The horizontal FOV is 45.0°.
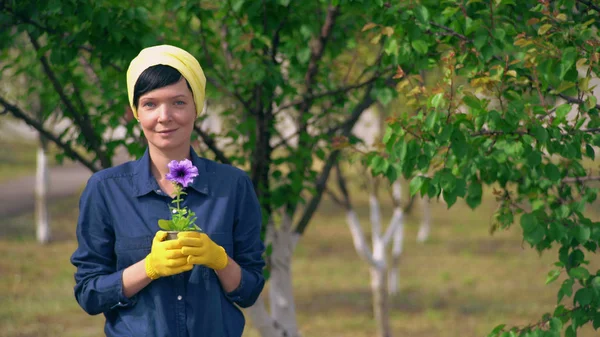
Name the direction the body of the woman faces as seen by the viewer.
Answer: toward the camera

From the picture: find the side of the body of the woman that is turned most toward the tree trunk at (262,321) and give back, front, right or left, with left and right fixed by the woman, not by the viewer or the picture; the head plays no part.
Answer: back

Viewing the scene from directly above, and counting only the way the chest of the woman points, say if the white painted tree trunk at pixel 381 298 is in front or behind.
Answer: behind

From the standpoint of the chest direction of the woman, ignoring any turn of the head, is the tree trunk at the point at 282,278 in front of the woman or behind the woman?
behind

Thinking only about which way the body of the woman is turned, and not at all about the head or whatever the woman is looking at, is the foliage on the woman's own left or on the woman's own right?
on the woman's own left

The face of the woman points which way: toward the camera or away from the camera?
toward the camera

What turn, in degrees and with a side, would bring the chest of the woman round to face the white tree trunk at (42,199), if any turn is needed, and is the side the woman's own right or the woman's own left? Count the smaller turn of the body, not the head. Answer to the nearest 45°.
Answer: approximately 180°

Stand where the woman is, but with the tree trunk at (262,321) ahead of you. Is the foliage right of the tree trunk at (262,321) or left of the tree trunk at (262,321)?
right
